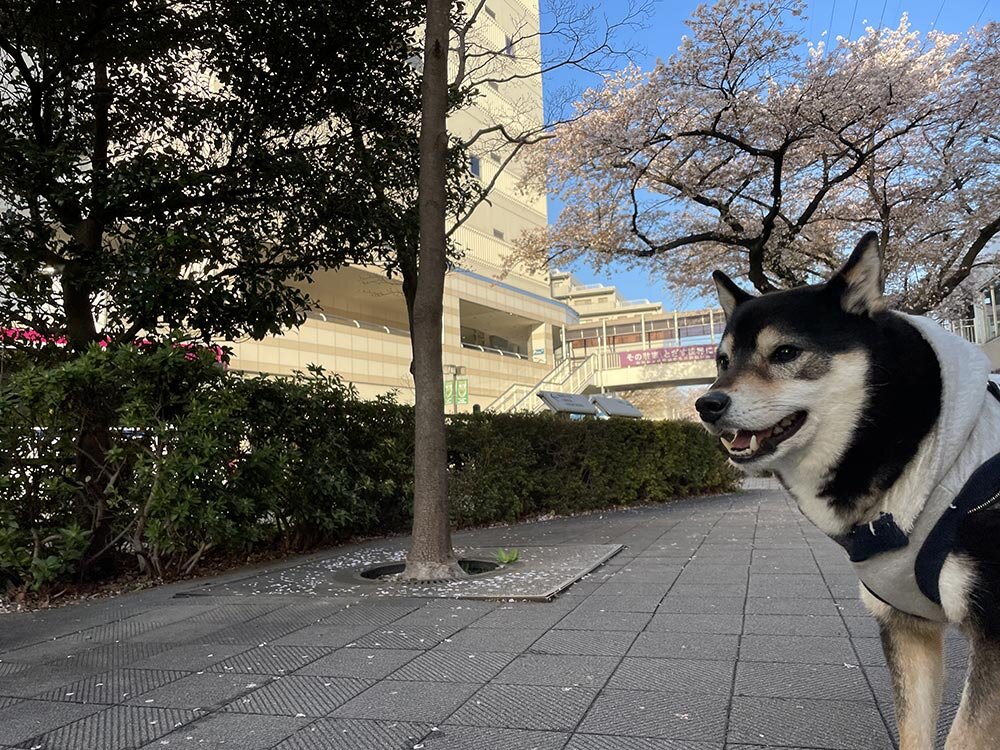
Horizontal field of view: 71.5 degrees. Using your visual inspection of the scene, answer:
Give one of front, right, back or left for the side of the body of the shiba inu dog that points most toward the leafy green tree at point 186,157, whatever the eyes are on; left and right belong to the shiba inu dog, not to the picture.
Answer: right

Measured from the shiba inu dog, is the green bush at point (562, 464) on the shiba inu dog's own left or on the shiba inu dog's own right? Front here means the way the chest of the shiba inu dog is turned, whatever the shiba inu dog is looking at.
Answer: on the shiba inu dog's own right

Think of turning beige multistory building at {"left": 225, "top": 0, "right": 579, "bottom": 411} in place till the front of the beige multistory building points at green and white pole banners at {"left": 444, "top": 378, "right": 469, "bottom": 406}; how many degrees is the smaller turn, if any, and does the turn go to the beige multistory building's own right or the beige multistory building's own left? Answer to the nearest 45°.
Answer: approximately 45° to the beige multistory building's own right

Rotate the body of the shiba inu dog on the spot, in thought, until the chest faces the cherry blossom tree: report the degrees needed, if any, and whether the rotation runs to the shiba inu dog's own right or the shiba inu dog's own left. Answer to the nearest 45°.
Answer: approximately 135° to the shiba inu dog's own right

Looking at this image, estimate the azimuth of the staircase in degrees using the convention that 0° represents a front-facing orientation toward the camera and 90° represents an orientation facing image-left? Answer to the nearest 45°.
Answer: approximately 45°

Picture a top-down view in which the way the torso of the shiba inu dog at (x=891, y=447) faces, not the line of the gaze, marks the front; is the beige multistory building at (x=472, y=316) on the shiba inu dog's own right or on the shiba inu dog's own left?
on the shiba inu dog's own right

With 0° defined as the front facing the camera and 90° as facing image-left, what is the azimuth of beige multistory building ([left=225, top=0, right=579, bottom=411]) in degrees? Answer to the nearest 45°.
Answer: approximately 315°

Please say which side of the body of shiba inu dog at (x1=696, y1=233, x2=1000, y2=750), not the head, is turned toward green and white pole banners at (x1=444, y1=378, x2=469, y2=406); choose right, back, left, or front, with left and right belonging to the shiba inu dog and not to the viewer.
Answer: right
